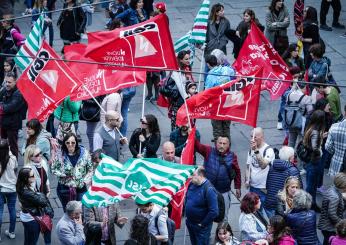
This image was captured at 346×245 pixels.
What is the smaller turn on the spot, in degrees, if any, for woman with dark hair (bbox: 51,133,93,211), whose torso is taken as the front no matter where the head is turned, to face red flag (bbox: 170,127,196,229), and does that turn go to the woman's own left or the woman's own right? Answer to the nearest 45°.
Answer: approximately 45° to the woman's own left

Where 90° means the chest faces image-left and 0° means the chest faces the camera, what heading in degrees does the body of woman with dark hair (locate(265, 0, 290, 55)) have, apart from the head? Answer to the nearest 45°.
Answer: approximately 0°

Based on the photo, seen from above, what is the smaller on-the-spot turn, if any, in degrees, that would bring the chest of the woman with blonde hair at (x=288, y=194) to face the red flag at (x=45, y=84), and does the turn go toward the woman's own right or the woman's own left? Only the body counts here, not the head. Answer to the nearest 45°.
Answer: approximately 135° to the woman's own right

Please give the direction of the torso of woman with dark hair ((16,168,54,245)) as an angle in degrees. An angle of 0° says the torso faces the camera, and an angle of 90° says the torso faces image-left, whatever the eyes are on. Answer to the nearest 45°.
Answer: approximately 270°
